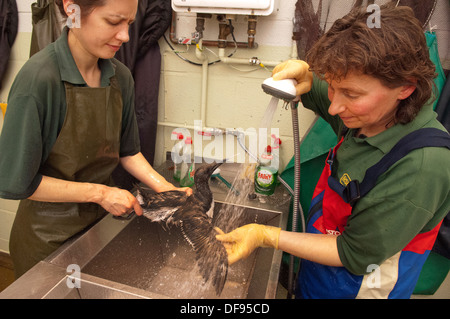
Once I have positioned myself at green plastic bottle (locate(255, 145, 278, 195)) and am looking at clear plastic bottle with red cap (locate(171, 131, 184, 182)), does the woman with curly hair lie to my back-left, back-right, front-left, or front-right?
back-left

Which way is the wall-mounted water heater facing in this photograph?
toward the camera

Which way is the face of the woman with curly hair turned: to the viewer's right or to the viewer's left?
to the viewer's left

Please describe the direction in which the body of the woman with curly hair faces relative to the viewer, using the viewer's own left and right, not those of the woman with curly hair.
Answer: facing the viewer and to the left of the viewer

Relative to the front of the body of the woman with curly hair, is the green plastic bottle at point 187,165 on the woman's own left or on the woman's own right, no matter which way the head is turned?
on the woman's own right

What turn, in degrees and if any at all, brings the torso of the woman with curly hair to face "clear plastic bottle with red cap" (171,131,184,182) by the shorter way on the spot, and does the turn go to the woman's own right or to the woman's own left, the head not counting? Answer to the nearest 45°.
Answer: approximately 90° to the woman's own right

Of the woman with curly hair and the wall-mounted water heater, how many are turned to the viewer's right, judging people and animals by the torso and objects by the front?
0
